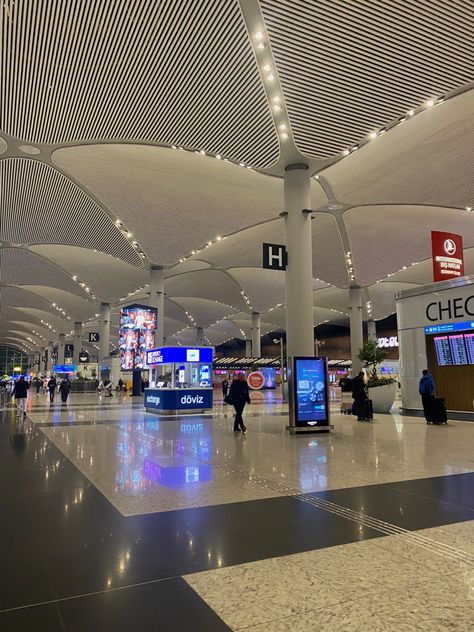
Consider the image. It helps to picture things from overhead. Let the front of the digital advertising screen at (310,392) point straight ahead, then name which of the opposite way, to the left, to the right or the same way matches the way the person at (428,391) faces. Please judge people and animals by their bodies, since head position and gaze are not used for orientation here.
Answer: the opposite way

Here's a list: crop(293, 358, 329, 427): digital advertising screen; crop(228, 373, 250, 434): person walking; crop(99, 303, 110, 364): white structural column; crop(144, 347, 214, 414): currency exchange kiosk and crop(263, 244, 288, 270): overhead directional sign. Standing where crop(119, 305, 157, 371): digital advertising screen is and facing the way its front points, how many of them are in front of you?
4

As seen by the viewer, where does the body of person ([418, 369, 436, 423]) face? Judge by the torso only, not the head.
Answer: away from the camera

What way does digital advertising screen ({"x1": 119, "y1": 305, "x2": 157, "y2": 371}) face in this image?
toward the camera

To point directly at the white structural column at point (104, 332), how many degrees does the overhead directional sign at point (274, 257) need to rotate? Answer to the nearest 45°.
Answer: approximately 135° to its right

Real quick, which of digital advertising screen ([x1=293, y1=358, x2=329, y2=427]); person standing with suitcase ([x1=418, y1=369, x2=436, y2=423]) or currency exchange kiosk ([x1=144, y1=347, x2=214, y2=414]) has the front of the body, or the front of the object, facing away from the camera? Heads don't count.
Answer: the person standing with suitcase

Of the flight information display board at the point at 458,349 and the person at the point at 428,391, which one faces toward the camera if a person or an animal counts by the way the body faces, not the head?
the flight information display board

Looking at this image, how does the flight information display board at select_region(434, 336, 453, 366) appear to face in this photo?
toward the camera

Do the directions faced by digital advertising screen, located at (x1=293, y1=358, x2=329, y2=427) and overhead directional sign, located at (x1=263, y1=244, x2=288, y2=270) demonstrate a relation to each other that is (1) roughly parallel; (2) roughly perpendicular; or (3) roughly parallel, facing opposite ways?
roughly parallel

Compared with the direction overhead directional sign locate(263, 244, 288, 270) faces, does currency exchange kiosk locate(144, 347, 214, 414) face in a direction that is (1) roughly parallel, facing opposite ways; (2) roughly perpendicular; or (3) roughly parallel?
roughly parallel

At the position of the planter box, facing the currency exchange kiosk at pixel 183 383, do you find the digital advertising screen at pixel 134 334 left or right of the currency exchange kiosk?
right

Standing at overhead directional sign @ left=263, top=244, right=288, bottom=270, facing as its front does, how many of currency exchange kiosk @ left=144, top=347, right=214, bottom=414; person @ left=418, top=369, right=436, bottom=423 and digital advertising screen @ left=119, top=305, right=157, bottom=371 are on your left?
1

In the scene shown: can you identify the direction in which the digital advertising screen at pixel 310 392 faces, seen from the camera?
facing the viewer

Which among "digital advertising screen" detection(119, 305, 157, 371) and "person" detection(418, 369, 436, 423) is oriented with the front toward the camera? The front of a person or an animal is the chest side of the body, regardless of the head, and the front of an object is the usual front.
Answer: the digital advertising screen
